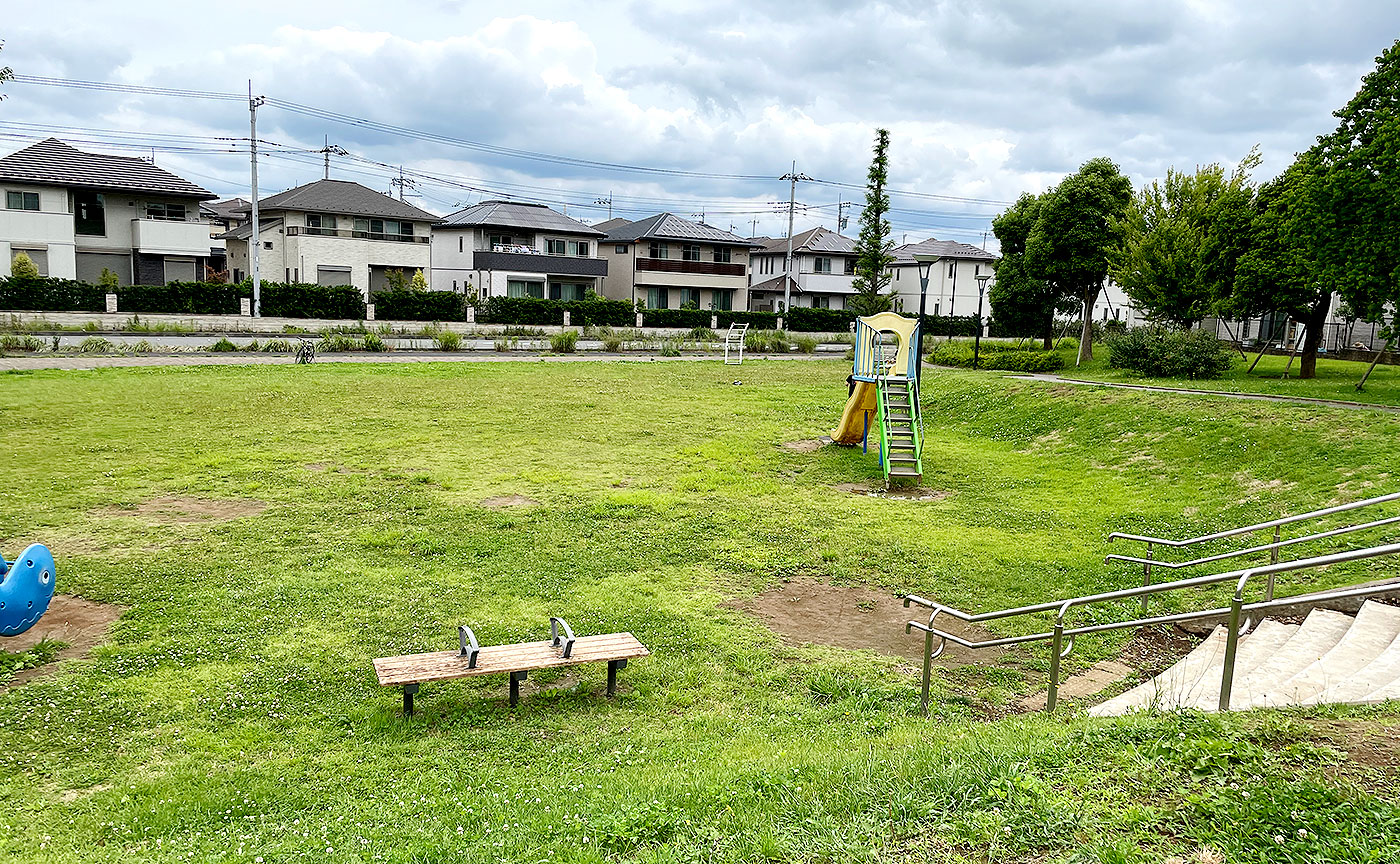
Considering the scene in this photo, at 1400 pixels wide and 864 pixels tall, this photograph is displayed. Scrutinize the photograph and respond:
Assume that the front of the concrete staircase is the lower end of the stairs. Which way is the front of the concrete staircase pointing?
to the viewer's left

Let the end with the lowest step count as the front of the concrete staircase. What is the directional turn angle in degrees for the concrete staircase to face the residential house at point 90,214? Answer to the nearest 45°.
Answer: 0° — it already faces it

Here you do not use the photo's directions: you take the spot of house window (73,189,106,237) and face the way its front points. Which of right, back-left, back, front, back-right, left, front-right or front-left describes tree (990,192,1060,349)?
front-left

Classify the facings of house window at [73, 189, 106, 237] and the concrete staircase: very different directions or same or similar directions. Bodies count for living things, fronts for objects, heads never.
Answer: very different directions

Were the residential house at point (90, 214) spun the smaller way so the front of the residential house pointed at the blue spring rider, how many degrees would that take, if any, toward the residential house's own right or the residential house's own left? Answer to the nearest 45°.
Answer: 0° — it already faces it

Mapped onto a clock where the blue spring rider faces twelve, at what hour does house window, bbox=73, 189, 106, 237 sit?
The house window is roughly at 9 o'clock from the blue spring rider.

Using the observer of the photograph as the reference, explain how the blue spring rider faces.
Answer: facing to the right of the viewer

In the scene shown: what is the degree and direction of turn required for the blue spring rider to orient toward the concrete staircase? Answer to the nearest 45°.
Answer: approximately 45° to its right
